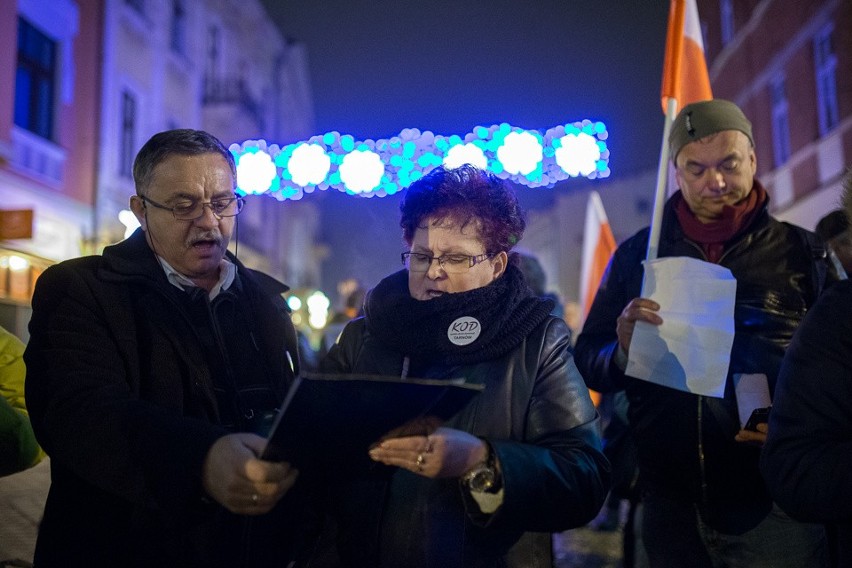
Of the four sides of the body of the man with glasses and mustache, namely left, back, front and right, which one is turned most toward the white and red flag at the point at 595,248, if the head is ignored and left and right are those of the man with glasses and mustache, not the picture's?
left

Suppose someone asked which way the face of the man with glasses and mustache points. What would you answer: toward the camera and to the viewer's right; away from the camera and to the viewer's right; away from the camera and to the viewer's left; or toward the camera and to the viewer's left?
toward the camera and to the viewer's right

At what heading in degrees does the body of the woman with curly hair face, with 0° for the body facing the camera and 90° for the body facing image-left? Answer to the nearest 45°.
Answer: approximately 45°

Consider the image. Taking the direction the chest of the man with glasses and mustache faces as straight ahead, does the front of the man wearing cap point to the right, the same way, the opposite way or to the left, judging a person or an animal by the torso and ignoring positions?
to the right

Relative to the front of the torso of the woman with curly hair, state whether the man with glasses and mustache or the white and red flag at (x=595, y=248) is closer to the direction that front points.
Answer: the man with glasses and mustache

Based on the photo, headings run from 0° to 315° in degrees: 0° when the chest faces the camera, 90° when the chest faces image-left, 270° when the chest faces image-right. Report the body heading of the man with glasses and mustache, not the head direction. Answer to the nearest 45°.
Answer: approximately 315°
